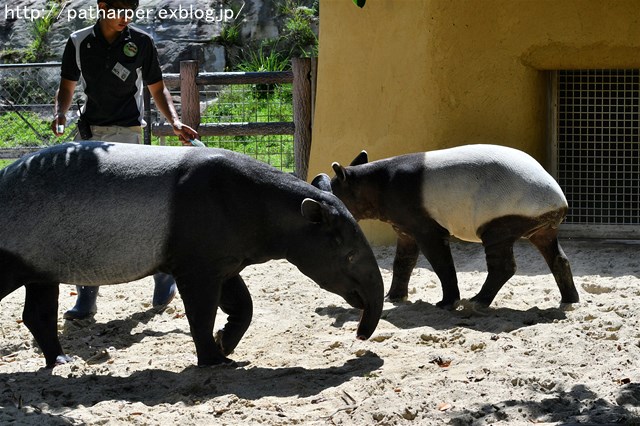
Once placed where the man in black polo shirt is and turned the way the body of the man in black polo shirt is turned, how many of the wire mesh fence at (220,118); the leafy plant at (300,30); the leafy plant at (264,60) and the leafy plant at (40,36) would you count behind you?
4

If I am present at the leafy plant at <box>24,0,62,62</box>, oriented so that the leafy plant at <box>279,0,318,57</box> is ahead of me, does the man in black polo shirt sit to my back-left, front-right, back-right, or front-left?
front-right

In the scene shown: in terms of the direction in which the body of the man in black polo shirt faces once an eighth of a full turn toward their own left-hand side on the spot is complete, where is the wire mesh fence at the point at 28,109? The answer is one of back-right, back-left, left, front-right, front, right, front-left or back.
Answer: back-left

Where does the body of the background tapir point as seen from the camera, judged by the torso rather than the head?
to the viewer's left

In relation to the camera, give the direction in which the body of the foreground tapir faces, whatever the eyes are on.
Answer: to the viewer's right

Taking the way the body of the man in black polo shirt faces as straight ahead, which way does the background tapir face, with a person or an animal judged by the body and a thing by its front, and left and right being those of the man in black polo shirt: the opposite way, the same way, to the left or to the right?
to the right

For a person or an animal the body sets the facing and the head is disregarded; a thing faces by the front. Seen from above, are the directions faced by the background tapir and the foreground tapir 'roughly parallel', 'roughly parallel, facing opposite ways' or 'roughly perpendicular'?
roughly parallel, facing opposite ways

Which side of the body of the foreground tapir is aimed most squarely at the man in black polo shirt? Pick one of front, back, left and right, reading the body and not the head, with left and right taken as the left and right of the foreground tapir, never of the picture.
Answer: left

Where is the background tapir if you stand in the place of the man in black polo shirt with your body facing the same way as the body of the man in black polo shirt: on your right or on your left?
on your left

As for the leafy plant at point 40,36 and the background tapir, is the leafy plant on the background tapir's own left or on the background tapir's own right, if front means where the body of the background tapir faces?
on the background tapir's own right

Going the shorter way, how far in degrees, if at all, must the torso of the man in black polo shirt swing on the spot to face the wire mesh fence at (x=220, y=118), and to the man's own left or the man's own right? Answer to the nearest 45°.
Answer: approximately 180°

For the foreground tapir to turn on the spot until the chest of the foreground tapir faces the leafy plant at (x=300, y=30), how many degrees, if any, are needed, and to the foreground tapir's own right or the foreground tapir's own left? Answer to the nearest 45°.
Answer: approximately 90° to the foreground tapir's own left

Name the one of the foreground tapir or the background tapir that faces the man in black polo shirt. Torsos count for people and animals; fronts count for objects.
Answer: the background tapir

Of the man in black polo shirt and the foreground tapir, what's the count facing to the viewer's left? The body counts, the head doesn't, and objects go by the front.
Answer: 0

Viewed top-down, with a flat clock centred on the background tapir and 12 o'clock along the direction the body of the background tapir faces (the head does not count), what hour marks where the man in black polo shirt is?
The man in black polo shirt is roughly at 12 o'clock from the background tapir.

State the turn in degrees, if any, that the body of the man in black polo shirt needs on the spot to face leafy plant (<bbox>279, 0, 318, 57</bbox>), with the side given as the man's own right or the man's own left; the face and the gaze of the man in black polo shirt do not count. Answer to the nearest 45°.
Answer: approximately 180°
